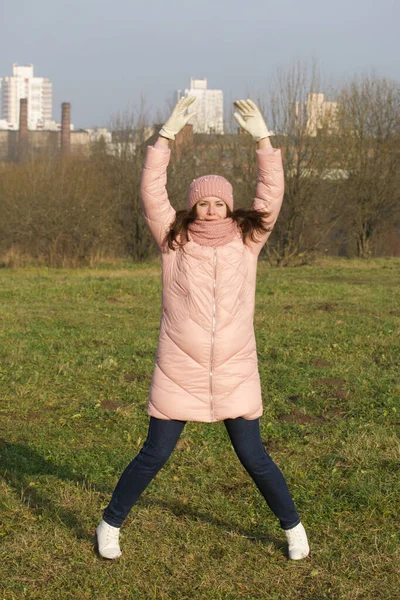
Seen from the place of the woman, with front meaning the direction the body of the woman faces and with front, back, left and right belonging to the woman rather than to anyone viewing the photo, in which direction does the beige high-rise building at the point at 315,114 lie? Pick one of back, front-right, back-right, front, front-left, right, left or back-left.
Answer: back

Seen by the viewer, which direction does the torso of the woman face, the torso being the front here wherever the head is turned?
toward the camera

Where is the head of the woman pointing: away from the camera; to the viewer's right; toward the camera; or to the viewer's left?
toward the camera

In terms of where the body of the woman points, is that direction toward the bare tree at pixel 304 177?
no
